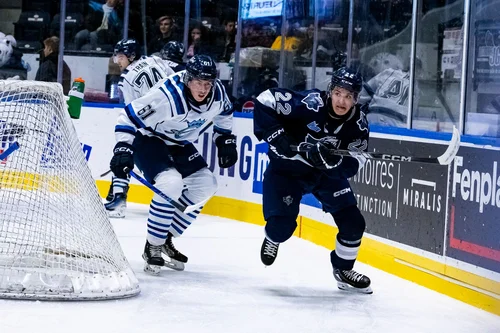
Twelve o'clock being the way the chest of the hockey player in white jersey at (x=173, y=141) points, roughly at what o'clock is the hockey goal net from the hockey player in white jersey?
The hockey goal net is roughly at 3 o'clock from the hockey player in white jersey.

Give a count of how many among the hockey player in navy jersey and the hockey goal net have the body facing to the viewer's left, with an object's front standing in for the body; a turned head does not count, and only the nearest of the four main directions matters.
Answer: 1

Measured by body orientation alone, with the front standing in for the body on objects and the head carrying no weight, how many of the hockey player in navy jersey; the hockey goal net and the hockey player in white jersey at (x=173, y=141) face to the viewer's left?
1

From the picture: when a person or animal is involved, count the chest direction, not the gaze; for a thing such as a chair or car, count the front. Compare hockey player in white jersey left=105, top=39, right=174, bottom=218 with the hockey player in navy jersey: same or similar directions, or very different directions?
very different directions
